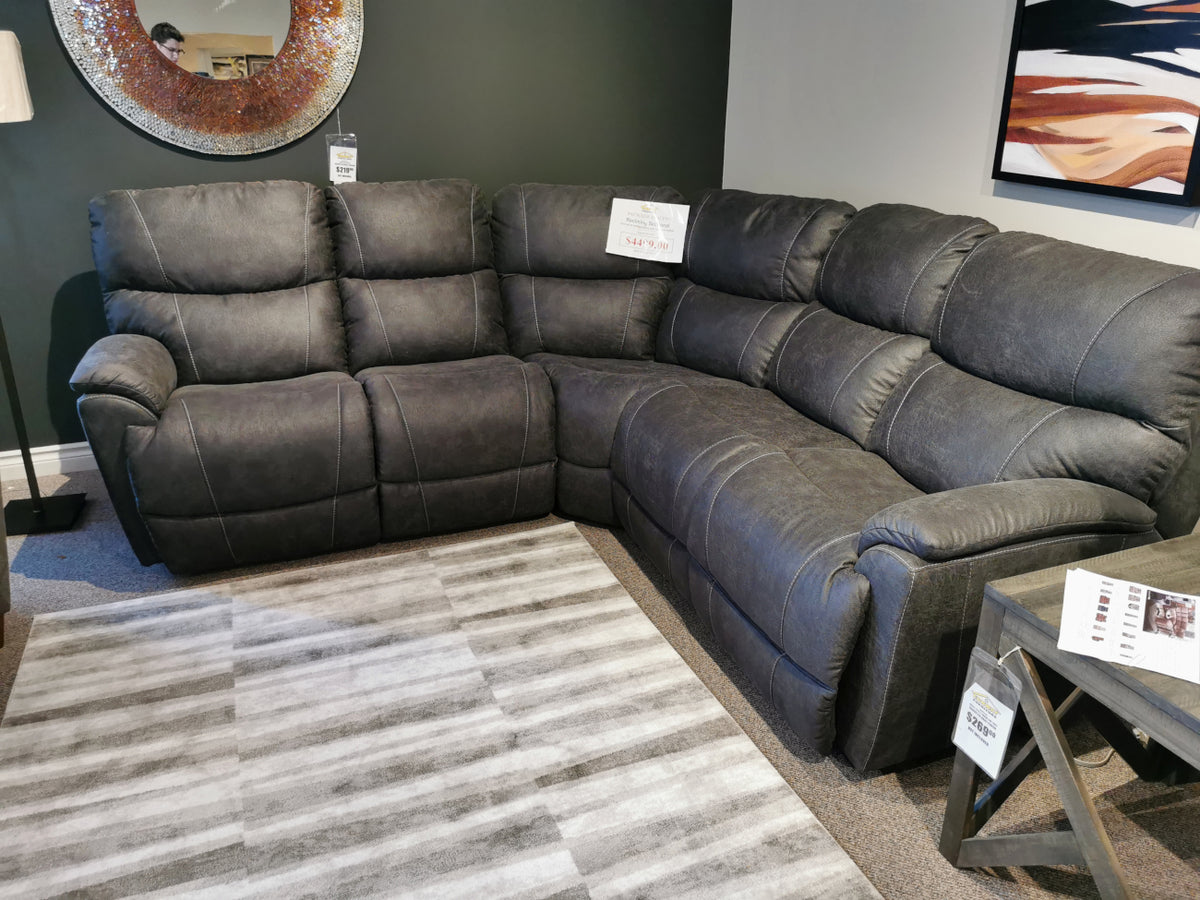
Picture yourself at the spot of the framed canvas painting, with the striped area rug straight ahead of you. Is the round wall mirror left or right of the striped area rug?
right

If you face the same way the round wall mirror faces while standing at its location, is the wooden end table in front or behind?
in front

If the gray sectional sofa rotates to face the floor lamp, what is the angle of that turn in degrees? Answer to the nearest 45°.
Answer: approximately 45° to its right

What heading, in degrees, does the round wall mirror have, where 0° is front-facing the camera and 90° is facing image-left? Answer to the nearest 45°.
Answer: approximately 0°

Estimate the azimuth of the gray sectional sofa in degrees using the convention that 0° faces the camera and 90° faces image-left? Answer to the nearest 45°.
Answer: approximately 45°

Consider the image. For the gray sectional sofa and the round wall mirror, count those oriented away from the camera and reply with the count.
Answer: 0

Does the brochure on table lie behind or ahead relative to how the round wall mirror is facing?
ahead
